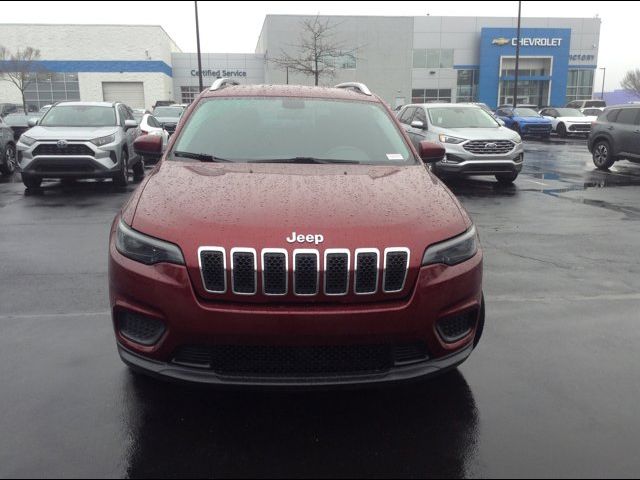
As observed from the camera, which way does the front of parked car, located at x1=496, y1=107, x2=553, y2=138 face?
facing the viewer and to the right of the viewer

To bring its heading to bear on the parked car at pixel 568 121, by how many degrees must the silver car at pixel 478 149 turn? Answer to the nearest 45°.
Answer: approximately 135° to its left

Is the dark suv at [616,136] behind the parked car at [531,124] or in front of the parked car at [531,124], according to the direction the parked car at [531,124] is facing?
in front

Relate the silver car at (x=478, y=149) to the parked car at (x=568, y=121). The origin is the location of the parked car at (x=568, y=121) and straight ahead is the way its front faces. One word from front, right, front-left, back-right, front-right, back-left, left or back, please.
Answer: front-right

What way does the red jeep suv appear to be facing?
toward the camera

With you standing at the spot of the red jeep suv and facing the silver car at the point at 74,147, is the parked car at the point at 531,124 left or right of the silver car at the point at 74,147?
right

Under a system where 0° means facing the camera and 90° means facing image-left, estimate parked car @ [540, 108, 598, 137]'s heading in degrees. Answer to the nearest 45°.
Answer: approximately 315°

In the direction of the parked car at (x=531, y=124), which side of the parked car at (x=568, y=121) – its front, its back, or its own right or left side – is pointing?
right

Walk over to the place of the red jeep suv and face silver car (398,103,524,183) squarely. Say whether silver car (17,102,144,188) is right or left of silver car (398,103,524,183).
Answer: left

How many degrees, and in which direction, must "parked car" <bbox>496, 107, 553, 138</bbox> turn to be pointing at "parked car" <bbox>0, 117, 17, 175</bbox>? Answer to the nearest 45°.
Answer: approximately 90° to its right

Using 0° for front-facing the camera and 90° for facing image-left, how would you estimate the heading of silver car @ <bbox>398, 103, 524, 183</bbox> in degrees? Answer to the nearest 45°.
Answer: approximately 315°

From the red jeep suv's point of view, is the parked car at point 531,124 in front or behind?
behind
